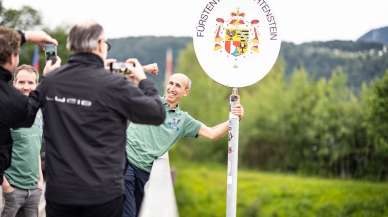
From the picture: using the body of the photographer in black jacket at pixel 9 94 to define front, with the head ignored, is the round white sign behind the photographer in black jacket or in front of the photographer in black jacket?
in front

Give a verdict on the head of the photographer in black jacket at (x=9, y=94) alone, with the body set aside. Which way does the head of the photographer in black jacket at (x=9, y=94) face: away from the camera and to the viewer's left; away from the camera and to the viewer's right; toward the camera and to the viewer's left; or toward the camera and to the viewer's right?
away from the camera and to the viewer's right

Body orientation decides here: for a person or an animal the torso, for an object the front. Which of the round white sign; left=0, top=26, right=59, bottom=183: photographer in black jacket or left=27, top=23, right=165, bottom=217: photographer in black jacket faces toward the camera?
the round white sign

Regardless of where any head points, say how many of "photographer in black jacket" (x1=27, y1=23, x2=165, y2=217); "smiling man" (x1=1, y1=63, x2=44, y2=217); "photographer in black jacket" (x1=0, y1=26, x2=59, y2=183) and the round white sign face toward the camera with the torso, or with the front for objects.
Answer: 2

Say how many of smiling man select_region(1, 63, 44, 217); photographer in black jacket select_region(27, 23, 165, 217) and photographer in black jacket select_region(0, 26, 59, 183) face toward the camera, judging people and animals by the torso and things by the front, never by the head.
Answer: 1

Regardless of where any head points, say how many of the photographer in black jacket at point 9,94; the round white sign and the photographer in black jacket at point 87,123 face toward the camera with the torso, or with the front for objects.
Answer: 1

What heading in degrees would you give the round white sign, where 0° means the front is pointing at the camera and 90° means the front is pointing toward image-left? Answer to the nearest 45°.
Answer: approximately 0°

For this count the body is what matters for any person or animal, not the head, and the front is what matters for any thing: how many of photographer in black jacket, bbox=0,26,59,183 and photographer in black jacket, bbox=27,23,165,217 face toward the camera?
0

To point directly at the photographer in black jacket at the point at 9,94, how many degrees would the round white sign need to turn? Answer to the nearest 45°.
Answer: approximately 45° to its right

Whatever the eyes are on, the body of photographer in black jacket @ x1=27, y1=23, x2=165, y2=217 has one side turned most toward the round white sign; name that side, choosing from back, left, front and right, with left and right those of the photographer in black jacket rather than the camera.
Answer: front

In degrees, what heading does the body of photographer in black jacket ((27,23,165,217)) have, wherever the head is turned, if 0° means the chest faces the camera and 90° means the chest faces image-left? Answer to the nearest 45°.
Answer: approximately 225°

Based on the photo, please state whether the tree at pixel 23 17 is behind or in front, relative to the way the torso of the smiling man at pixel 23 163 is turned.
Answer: behind
